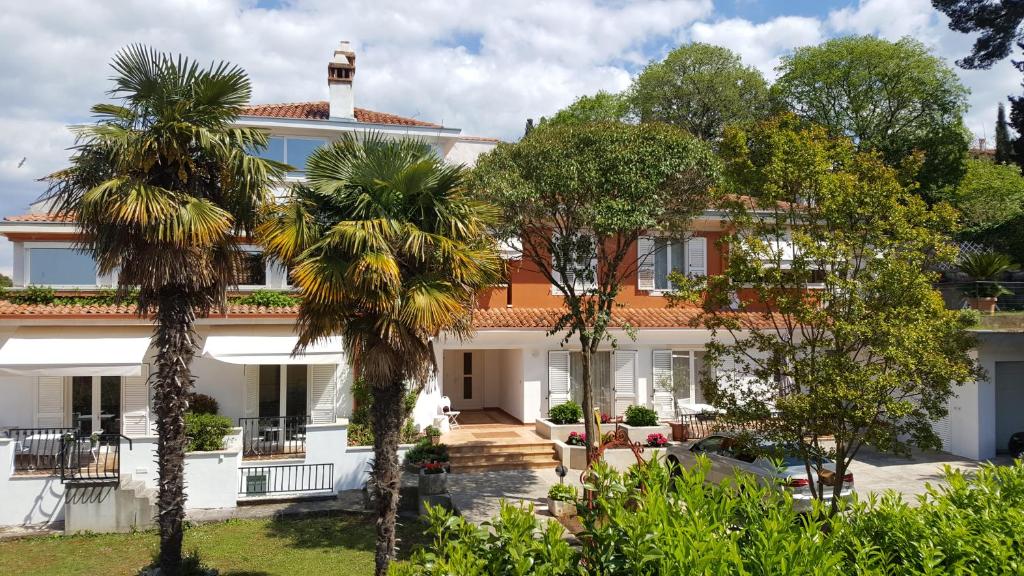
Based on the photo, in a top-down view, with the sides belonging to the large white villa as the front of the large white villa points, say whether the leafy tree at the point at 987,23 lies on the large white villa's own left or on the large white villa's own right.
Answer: on the large white villa's own left

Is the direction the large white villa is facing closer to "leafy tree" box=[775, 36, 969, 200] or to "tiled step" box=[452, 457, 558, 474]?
the tiled step

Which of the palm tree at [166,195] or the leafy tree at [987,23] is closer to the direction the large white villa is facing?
the palm tree

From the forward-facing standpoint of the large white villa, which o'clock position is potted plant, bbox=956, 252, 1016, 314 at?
The potted plant is roughly at 9 o'clock from the large white villa.

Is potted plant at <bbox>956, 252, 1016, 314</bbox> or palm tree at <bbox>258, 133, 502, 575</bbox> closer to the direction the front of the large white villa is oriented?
the palm tree

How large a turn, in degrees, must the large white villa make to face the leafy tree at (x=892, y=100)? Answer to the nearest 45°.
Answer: approximately 135° to its left

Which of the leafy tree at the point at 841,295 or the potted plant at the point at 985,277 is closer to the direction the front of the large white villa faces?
the leafy tree

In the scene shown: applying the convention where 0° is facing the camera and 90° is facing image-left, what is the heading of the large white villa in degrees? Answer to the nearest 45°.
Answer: approximately 0°

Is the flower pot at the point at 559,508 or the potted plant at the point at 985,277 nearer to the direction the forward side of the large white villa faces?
the flower pot

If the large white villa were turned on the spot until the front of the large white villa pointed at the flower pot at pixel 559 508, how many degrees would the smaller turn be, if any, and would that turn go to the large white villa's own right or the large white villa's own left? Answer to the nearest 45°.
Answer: approximately 45° to the large white villa's own left

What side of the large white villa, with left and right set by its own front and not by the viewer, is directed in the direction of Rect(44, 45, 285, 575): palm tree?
front
